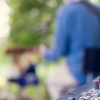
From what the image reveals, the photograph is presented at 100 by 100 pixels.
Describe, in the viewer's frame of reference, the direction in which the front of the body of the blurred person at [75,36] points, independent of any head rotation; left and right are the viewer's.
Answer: facing away from the viewer and to the left of the viewer

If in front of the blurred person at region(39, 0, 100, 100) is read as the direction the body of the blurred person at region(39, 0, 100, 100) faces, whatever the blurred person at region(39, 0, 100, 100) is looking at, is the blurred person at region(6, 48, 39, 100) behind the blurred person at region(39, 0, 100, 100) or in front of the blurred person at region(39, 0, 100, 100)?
in front
